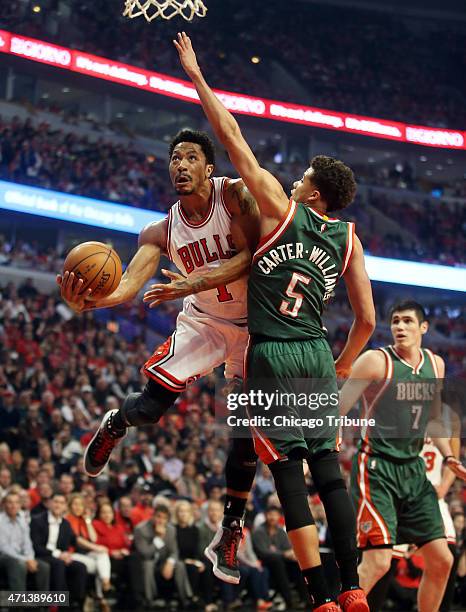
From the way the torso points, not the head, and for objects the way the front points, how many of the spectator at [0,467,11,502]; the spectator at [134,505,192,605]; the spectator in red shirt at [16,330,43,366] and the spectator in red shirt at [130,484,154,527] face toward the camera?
4

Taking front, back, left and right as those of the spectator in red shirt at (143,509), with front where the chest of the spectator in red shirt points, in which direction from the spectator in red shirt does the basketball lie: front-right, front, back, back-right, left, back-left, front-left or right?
front

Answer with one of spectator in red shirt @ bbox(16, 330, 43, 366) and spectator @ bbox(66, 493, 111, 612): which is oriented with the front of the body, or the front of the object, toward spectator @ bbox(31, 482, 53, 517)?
the spectator in red shirt

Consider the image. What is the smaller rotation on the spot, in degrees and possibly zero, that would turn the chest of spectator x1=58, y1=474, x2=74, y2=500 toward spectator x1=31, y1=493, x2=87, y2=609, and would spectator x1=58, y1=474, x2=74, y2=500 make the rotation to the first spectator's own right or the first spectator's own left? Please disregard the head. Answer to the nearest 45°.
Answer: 0° — they already face them

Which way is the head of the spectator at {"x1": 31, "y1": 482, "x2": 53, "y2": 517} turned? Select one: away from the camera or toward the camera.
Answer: toward the camera

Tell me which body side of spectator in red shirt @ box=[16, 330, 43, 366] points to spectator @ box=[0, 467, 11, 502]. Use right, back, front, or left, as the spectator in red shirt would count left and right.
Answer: front

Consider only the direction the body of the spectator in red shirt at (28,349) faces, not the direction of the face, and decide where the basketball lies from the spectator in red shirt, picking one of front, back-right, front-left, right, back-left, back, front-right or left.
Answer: front

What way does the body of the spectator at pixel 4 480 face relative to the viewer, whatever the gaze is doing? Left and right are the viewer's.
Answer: facing the viewer

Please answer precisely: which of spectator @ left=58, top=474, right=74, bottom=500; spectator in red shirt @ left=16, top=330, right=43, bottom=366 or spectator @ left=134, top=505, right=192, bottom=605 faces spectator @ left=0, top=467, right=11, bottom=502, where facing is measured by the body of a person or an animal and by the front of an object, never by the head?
the spectator in red shirt

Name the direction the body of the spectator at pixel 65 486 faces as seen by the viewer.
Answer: toward the camera

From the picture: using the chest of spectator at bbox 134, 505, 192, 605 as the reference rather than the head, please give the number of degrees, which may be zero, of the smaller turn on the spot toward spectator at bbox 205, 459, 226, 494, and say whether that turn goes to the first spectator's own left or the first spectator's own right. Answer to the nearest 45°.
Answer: approximately 180°

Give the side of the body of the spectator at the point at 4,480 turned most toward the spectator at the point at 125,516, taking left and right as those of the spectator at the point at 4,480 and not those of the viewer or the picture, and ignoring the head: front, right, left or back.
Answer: left

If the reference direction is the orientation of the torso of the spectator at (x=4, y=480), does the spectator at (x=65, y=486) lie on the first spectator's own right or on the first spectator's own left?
on the first spectator's own left

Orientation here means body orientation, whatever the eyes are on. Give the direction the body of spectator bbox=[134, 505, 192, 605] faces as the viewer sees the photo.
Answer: toward the camera

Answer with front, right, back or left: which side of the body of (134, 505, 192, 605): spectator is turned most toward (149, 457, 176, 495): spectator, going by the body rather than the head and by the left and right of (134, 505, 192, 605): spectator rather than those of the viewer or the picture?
back
